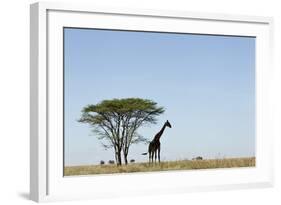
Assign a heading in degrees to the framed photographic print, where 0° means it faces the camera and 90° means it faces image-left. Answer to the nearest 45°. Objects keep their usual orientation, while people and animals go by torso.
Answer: approximately 315°
